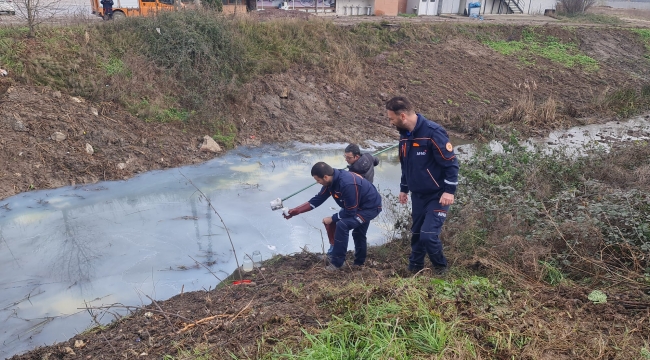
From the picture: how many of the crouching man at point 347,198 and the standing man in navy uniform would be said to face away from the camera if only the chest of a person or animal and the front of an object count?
0

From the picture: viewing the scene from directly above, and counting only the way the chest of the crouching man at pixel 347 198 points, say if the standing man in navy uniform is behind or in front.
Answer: behind

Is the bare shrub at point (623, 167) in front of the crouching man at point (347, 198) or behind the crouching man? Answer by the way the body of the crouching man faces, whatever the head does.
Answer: behind

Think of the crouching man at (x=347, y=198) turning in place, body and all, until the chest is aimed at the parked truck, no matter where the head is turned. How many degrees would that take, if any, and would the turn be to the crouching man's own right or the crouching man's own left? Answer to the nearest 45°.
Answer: approximately 45° to the crouching man's own right

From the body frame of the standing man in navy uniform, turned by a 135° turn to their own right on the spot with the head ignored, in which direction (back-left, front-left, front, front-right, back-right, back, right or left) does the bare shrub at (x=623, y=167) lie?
front-right

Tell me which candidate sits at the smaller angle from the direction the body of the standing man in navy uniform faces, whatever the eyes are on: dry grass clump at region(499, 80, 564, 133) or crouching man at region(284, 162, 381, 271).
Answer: the crouching man

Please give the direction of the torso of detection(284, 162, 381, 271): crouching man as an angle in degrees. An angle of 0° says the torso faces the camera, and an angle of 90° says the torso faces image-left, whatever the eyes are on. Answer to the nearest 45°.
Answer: approximately 90°

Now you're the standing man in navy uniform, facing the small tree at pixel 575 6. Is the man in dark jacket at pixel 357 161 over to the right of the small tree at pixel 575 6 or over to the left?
left

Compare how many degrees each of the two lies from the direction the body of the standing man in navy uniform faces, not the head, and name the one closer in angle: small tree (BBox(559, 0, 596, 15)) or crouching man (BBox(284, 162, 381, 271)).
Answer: the crouching man

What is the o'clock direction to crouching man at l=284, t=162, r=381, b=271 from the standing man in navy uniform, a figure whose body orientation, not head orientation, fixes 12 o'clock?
The crouching man is roughly at 2 o'clock from the standing man in navy uniform.

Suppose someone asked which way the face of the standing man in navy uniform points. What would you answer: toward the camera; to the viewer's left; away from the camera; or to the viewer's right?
to the viewer's left
